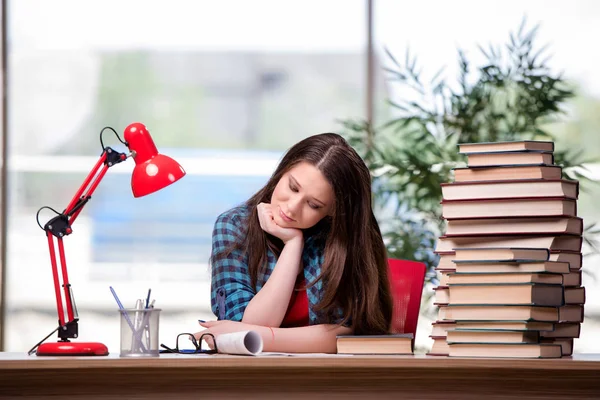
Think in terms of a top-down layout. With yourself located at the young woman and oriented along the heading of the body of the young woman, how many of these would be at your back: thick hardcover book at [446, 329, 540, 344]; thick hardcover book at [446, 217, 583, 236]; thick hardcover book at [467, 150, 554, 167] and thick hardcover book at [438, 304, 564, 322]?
0

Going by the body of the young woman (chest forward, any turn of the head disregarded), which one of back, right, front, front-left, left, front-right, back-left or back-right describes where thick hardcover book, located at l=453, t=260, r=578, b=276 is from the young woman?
front-left

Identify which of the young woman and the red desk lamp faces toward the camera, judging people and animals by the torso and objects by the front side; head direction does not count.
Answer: the young woman

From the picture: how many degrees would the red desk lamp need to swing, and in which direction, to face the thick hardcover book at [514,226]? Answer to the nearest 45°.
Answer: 0° — it already faces it

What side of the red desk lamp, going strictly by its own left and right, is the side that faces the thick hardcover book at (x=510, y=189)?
front

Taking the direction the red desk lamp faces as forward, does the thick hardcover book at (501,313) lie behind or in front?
in front

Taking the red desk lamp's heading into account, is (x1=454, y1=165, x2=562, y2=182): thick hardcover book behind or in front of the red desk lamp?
in front

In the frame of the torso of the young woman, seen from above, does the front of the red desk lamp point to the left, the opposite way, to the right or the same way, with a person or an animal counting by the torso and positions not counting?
to the left

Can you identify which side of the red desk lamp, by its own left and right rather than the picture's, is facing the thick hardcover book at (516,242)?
front

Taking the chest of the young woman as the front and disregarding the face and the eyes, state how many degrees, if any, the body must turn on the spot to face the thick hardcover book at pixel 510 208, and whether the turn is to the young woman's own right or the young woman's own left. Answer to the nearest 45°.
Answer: approximately 45° to the young woman's own left

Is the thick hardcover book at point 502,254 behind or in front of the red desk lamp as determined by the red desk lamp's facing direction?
in front

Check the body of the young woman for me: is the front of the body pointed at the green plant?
no

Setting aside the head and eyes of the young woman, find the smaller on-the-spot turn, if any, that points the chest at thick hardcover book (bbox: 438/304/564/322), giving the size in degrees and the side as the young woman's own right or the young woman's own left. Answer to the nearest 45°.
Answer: approximately 45° to the young woman's own left

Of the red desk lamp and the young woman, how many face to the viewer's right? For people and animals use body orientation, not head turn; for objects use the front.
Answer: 1

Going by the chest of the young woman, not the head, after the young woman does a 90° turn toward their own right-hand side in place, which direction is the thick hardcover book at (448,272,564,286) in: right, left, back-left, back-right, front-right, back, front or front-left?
back-left

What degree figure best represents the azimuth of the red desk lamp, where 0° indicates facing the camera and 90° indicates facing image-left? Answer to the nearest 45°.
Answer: approximately 270°

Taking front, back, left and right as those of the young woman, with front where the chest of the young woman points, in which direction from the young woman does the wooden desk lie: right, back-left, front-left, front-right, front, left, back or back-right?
front

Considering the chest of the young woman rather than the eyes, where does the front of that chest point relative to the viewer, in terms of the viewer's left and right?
facing the viewer
